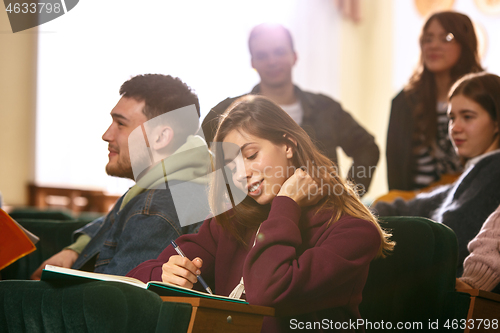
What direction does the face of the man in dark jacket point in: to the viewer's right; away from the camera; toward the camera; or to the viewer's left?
toward the camera

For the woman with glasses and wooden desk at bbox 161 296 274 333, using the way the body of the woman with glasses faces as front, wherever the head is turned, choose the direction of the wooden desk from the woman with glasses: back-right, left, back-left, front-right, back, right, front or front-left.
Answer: front-left

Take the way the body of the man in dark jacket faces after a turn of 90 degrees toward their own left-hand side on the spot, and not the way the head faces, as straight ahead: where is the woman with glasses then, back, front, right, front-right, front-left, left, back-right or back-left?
front-left

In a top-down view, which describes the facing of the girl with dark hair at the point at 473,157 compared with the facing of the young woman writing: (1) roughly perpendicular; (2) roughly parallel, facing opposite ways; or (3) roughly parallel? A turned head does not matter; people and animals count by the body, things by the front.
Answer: roughly parallel

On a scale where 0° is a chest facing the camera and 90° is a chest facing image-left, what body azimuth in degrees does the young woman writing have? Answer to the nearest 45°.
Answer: approximately 45°

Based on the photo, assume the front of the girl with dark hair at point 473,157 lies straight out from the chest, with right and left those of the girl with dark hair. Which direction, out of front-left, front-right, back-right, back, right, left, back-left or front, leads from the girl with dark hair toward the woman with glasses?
back-right

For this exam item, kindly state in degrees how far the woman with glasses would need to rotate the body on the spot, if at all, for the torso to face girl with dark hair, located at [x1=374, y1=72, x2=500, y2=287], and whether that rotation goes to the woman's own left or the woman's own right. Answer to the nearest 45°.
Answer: approximately 45° to the woman's own left

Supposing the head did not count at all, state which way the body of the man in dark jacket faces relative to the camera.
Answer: toward the camera

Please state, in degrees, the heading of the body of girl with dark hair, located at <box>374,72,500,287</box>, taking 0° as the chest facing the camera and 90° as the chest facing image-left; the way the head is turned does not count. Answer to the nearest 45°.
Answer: approximately 45°

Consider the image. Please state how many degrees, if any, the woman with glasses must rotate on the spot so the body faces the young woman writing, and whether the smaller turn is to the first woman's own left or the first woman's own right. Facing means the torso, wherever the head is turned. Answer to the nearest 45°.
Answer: approximately 45° to the first woman's own left

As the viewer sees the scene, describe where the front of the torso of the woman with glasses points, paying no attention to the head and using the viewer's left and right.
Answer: facing the viewer and to the left of the viewer

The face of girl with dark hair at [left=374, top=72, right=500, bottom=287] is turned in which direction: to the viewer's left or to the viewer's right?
to the viewer's left

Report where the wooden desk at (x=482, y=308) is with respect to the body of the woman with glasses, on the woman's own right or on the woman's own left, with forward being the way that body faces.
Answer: on the woman's own left

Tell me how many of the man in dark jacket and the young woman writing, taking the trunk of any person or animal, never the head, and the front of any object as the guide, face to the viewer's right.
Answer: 0
